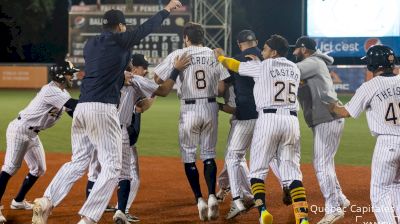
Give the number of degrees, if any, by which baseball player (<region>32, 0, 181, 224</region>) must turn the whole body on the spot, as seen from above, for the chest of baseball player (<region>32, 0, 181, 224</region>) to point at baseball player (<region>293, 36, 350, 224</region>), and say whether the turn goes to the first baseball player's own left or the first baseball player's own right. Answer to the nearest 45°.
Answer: approximately 45° to the first baseball player's own right

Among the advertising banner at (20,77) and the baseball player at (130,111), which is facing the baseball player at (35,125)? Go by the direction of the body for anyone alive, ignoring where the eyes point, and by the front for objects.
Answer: the advertising banner

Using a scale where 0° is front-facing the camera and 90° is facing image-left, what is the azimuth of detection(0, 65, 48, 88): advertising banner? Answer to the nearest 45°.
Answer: approximately 0°

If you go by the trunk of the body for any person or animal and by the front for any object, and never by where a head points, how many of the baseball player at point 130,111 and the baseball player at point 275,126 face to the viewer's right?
1

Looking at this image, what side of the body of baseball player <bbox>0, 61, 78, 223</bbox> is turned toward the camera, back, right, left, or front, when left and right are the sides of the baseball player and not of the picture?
right

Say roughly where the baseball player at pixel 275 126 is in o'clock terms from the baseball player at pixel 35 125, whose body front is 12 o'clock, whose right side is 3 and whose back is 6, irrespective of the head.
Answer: the baseball player at pixel 275 126 is roughly at 1 o'clock from the baseball player at pixel 35 125.
